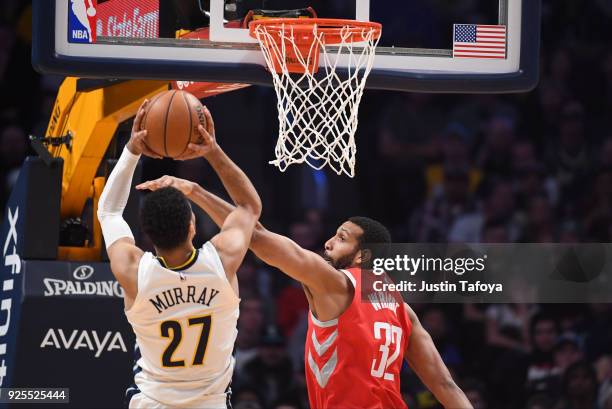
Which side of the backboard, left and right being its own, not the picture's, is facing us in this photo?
front

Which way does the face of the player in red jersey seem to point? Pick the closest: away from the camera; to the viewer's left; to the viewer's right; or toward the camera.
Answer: to the viewer's left

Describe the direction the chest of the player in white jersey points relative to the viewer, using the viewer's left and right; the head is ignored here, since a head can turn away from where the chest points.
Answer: facing away from the viewer

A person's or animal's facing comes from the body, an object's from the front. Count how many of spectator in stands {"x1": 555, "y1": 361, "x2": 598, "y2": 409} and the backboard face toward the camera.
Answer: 2

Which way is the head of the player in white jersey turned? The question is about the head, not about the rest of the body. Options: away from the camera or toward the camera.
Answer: away from the camera

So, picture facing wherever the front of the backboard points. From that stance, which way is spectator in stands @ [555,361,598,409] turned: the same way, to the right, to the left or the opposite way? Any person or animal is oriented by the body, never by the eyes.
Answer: the same way

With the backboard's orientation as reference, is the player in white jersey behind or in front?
in front

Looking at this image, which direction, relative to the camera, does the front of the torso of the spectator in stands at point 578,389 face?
toward the camera

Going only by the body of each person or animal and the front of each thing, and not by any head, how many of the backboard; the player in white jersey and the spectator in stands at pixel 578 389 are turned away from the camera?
1

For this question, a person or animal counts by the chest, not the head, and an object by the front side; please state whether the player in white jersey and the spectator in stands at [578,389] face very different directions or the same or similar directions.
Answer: very different directions
